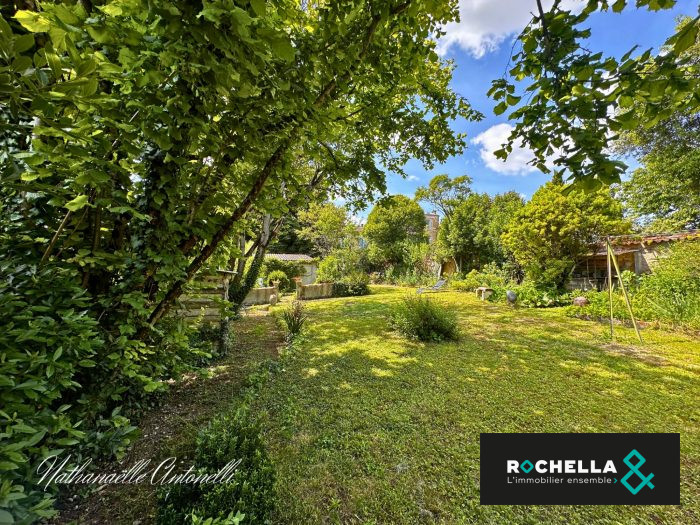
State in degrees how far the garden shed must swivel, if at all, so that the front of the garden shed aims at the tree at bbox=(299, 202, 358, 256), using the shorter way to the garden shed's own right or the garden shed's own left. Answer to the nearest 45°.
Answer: approximately 45° to the garden shed's own right

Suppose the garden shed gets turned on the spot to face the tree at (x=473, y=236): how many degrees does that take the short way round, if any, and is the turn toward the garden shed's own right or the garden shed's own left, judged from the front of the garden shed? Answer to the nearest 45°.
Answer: approximately 90° to the garden shed's own right

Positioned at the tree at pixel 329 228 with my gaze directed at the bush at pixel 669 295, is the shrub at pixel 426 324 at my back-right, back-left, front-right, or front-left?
front-right

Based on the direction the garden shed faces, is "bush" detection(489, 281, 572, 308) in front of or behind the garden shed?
in front

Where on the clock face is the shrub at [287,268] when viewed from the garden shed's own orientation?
The shrub is roughly at 1 o'clock from the garden shed.

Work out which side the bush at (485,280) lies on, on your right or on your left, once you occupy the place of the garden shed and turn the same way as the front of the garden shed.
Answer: on your right

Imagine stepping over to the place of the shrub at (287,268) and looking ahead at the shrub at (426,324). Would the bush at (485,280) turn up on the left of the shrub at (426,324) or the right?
left

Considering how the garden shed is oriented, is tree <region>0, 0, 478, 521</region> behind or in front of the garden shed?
in front

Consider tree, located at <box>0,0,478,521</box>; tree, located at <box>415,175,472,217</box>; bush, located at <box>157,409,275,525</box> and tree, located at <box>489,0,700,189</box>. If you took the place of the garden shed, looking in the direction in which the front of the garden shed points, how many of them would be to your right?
1

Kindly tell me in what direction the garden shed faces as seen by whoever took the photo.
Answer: facing the viewer and to the left of the viewer

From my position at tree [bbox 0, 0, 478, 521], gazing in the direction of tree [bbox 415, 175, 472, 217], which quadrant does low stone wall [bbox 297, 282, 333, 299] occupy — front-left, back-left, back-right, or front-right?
front-left

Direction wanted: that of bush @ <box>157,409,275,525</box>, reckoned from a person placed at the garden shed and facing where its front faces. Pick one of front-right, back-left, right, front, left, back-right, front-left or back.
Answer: front-left

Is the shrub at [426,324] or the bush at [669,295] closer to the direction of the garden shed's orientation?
the shrub
